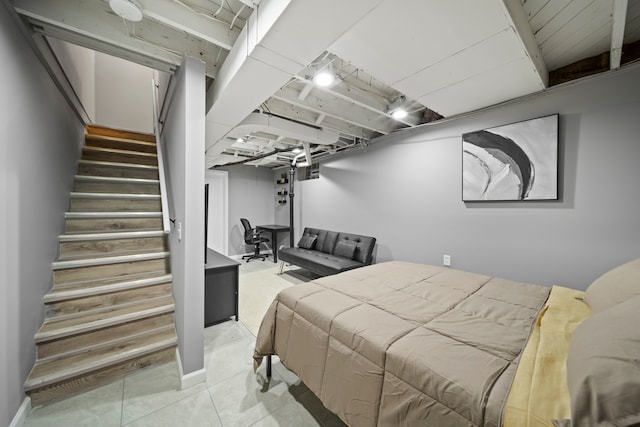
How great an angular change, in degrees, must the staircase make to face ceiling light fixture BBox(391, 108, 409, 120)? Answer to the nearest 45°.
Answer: approximately 45° to its left

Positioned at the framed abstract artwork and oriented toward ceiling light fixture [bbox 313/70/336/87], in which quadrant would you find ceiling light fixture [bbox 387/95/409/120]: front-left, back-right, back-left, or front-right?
front-right

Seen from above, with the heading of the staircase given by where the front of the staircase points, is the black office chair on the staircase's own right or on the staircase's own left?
on the staircase's own left

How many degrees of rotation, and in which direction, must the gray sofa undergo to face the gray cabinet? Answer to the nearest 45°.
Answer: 0° — it already faces it

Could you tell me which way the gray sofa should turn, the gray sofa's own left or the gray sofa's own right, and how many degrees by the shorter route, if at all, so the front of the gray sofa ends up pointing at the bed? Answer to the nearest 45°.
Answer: approximately 45° to the gray sofa's own left

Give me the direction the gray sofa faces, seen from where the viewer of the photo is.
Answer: facing the viewer and to the left of the viewer

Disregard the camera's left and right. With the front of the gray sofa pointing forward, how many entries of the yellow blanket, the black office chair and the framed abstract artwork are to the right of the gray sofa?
1

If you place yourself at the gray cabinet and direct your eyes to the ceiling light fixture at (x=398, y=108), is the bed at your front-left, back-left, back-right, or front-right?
front-right

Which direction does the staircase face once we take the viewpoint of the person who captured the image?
facing the viewer

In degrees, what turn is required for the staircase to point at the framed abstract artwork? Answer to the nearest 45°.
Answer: approximately 45° to its left

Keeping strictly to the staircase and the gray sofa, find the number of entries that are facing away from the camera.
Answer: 0

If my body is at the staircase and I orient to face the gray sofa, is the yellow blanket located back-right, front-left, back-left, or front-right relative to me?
front-right

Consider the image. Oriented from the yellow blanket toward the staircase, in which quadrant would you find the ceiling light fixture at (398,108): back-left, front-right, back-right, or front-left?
front-right

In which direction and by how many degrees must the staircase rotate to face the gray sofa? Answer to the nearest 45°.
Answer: approximately 90° to its left
